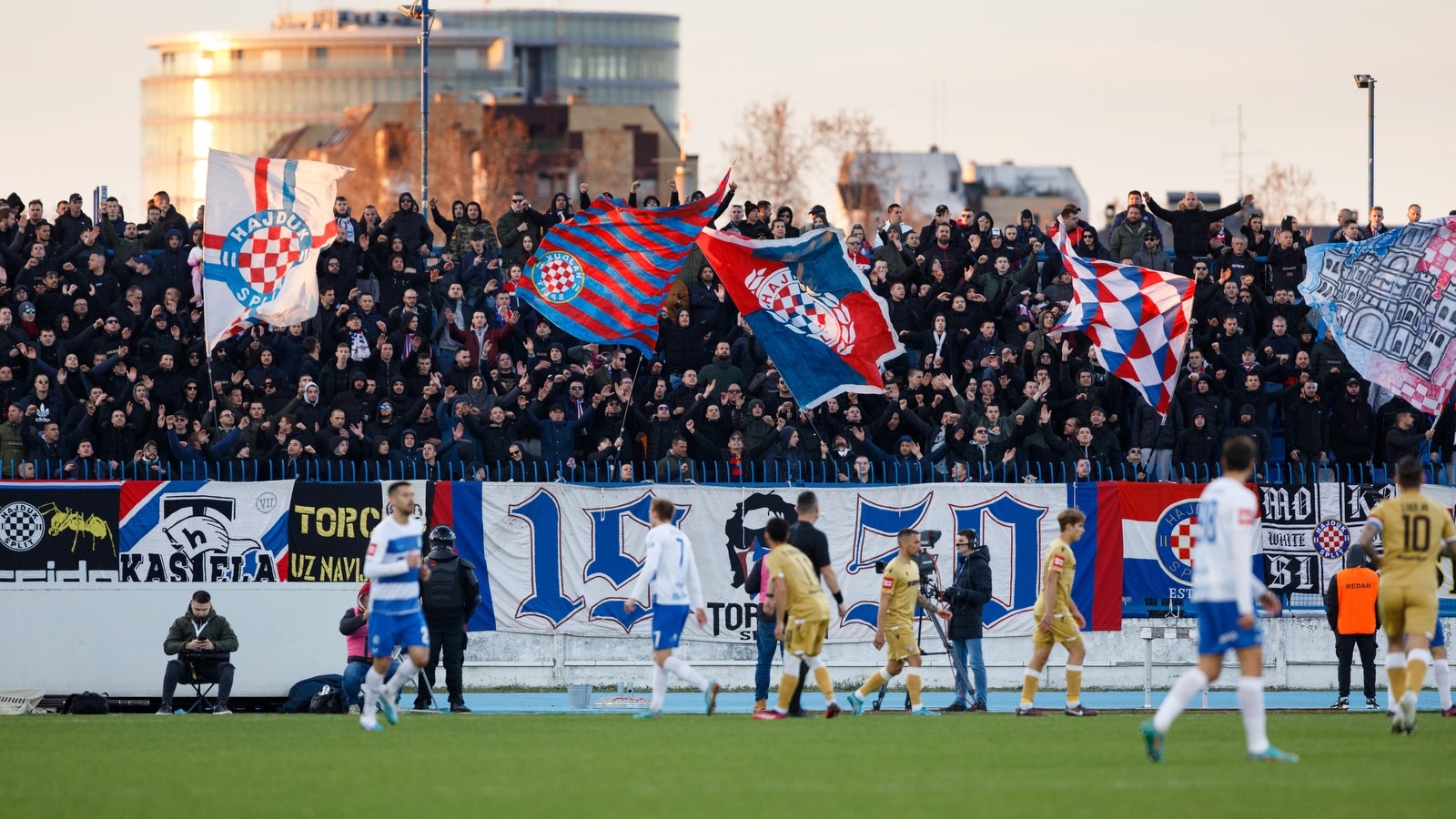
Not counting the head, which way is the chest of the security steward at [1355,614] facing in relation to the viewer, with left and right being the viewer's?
facing away from the viewer

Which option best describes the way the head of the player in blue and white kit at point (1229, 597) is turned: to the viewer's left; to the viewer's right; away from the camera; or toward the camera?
away from the camera

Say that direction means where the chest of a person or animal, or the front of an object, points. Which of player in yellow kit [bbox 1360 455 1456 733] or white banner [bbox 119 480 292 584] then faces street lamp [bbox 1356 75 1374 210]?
the player in yellow kit

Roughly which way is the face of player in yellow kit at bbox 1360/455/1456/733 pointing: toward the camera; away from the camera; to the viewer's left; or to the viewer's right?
away from the camera

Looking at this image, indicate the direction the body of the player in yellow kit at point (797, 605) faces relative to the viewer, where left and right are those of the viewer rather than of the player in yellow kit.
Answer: facing away from the viewer and to the left of the viewer
